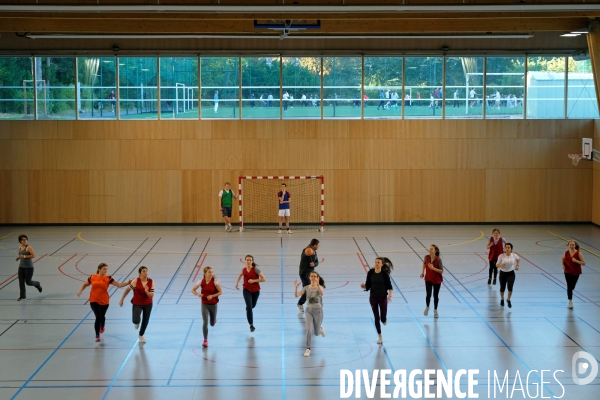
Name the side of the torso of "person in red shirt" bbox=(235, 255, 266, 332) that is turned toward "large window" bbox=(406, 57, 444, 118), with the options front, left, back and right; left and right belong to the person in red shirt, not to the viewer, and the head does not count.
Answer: back

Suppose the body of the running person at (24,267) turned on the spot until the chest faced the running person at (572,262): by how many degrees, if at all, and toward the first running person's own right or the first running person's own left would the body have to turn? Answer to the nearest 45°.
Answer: approximately 90° to the first running person's own left

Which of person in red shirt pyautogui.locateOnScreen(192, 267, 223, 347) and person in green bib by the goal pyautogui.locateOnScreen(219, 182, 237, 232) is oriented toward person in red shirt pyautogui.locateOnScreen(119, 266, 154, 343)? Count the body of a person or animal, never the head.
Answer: the person in green bib by the goal

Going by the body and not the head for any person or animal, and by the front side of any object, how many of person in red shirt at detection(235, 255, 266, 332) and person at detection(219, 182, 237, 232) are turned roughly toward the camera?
2

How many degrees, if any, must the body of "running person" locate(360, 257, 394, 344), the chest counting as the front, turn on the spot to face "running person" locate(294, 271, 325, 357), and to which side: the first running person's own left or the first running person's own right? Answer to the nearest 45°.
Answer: approximately 45° to the first running person's own right

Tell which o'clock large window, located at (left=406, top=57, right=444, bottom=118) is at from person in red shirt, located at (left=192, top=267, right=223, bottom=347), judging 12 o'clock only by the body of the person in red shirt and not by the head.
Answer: The large window is roughly at 7 o'clock from the person in red shirt.

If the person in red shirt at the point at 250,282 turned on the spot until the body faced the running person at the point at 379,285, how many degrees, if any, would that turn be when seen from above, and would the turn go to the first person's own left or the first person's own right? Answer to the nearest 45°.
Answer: approximately 90° to the first person's own left

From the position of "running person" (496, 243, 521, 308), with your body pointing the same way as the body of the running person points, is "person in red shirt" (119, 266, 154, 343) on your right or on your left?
on your right

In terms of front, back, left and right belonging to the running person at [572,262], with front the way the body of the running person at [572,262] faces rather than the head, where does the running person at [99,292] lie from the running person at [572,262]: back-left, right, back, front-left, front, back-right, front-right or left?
front-right

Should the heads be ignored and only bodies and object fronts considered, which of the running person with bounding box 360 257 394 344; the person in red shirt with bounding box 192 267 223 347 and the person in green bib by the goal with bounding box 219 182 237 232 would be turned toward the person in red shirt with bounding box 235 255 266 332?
the person in green bib by the goal with bounding box 219 182 237 232
